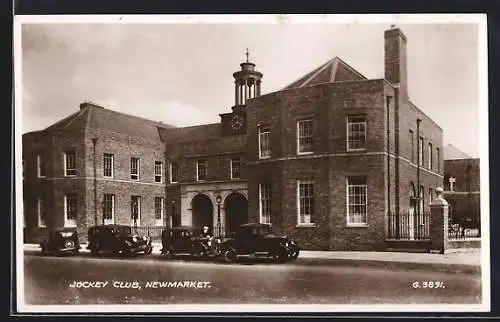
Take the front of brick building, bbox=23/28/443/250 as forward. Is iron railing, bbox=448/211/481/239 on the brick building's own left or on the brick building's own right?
on the brick building's own left

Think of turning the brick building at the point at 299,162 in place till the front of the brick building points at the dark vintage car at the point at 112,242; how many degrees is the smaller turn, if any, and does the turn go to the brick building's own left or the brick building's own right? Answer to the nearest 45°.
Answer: approximately 45° to the brick building's own right

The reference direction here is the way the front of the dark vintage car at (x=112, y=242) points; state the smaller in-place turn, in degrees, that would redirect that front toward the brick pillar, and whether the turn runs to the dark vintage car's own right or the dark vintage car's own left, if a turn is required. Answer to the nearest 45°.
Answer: approximately 45° to the dark vintage car's own left

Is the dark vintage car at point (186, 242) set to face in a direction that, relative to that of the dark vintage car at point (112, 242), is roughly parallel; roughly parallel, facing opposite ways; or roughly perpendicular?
roughly parallel

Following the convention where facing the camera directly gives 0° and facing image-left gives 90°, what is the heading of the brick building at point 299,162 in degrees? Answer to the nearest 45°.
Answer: approximately 45°

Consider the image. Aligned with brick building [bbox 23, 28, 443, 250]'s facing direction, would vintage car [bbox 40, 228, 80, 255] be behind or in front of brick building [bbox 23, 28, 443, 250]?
in front

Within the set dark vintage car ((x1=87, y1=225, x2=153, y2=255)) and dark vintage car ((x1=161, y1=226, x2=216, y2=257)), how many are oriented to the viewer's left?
0

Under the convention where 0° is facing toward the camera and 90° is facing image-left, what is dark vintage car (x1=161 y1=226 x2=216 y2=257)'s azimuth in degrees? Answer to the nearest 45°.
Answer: approximately 315°

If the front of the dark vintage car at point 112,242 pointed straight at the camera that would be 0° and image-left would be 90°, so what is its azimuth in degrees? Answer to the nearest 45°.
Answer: approximately 315°

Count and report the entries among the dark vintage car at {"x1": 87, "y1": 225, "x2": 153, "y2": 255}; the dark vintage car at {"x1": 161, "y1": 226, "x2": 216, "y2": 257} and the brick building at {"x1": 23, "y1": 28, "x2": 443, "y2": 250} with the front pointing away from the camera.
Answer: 0
